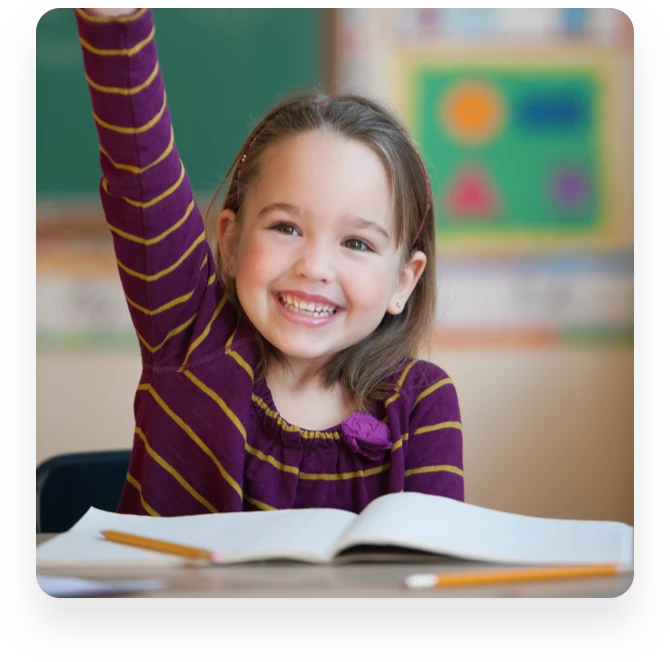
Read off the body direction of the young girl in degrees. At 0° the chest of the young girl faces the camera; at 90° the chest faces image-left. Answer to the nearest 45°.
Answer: approximately 0°

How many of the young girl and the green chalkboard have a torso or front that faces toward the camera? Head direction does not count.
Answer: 2

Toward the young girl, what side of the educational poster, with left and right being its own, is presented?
front

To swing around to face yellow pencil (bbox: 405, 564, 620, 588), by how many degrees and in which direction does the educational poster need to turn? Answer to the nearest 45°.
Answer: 0° — it already faces it

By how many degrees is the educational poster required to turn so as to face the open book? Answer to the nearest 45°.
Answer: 0° — it already faces it
